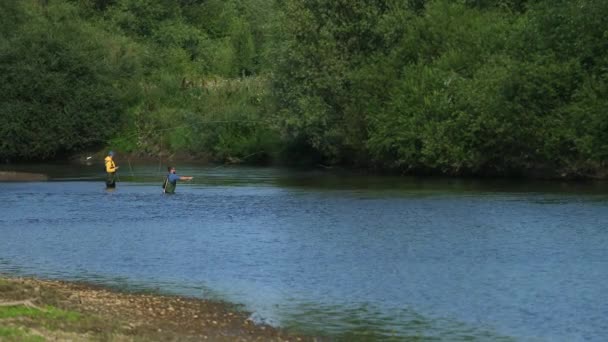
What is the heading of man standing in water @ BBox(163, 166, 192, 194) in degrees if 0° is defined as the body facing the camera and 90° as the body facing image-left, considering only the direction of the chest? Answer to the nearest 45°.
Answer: approximately 270°
